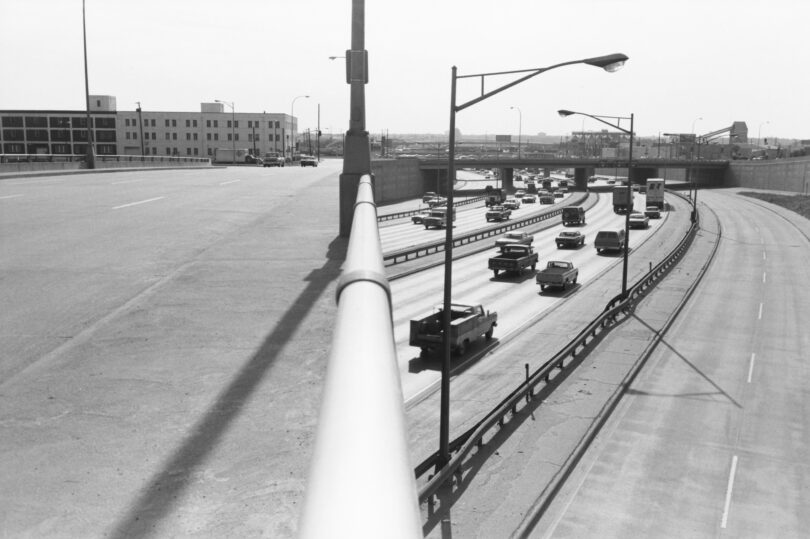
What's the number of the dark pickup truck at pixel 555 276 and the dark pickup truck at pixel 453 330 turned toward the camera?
0

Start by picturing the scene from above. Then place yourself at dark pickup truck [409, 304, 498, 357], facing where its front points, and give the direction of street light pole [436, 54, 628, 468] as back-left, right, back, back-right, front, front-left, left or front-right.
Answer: back-right

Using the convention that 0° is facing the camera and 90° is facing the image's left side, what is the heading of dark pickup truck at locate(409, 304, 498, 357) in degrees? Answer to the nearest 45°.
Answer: approximately 225°

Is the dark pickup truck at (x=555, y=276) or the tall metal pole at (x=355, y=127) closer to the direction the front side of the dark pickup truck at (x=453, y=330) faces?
the dark pickup truck

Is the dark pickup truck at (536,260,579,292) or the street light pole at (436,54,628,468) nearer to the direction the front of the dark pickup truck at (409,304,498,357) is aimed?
the dark pickup truck

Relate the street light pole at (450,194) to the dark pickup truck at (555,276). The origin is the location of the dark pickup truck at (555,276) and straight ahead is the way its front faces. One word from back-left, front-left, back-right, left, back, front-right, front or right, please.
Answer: back-right

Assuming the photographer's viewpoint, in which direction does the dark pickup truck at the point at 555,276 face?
facing away from the viewer and to the right of the viewer
